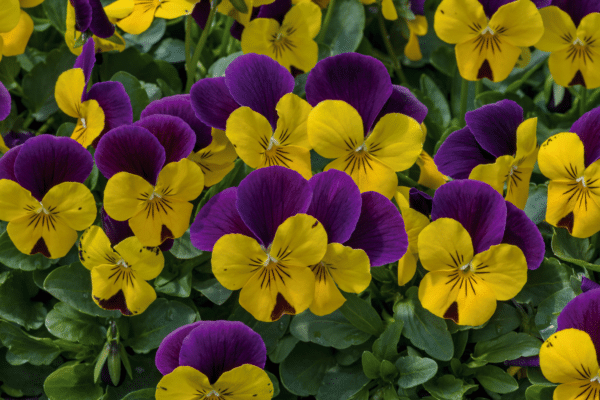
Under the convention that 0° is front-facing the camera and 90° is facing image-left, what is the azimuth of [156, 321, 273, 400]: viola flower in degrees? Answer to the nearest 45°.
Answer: approximately 0°
